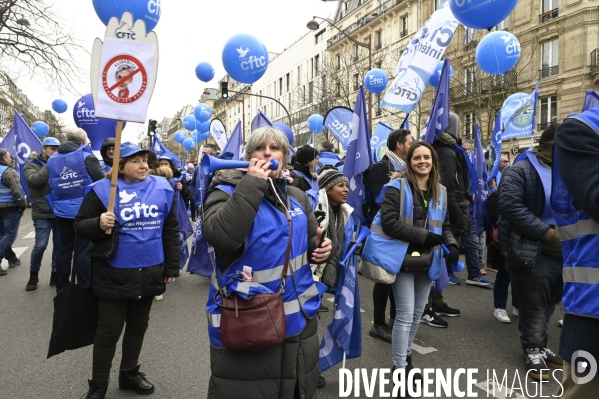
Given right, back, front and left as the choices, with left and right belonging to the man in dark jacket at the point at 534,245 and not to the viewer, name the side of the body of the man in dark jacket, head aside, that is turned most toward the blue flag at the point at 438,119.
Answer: back

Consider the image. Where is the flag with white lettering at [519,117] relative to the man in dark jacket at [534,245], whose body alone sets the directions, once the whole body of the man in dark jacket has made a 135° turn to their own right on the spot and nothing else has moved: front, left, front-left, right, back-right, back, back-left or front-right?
right

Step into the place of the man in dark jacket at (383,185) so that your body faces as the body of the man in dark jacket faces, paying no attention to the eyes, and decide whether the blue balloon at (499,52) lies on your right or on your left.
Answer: on your left

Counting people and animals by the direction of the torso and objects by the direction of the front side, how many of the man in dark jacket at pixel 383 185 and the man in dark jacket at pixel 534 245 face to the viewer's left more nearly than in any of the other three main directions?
0

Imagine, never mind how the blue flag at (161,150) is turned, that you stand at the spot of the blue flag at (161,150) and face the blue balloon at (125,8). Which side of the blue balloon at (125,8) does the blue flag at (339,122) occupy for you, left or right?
left
